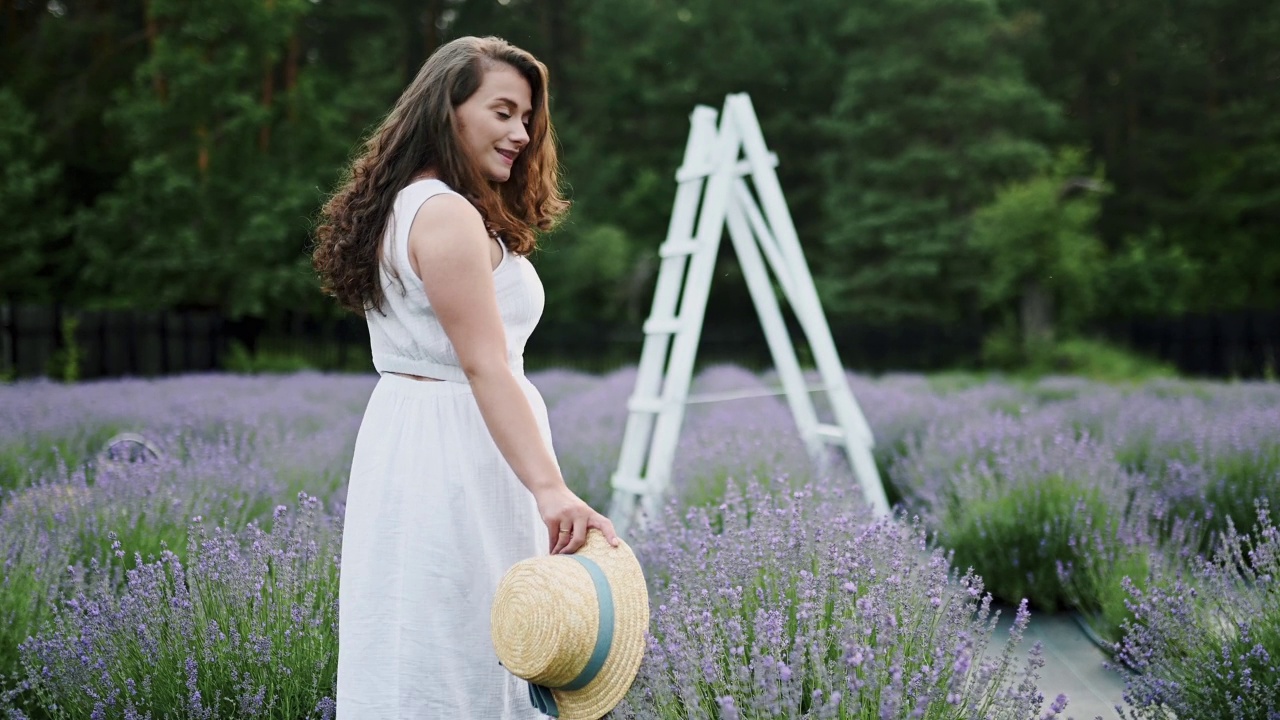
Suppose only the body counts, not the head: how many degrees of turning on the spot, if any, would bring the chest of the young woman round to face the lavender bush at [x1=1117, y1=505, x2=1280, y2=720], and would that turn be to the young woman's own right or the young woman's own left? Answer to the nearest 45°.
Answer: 0° — they already face it

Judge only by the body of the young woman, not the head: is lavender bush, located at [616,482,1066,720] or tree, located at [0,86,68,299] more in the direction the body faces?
the lavender bush

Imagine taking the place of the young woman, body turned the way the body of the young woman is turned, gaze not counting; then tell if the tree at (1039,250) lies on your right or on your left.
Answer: on your left

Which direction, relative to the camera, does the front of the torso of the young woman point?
to the viewer's right

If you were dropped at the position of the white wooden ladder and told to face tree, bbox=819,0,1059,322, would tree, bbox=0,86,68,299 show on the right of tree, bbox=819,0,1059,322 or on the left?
left

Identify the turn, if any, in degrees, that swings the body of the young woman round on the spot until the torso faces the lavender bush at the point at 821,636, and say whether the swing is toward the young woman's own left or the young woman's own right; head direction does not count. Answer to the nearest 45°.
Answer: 0° — they already face it

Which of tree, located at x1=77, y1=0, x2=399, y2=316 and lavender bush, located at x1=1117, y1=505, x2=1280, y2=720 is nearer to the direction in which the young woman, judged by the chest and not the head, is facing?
the lavender bush

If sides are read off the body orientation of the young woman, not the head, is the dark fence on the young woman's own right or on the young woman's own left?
on the young woman's own left
